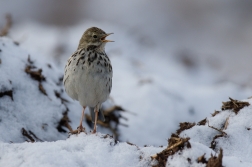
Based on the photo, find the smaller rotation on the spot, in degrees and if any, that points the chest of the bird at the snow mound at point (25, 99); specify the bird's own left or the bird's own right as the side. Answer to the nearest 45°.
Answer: approximately 135° to the bird's own right

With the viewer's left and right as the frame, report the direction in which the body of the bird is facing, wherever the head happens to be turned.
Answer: facing the viewer

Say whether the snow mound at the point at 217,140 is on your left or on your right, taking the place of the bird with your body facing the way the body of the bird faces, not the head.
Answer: on your left
